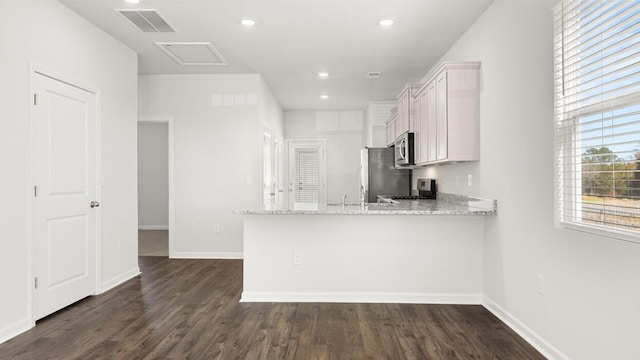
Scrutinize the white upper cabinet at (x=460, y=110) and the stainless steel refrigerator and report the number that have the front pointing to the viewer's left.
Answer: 2

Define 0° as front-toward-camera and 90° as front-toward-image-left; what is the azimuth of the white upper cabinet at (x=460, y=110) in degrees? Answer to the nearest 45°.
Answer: approximately 90°

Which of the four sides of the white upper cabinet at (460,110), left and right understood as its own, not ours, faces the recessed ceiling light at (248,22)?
front

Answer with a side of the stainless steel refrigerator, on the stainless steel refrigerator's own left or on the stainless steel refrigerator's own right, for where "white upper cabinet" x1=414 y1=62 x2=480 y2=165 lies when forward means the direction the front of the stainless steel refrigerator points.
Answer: on the stainless steel refrigerator's own left

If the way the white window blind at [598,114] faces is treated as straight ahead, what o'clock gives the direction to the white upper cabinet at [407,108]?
The white upper cabinet is roughly at 3 o'clock from the white window blind.

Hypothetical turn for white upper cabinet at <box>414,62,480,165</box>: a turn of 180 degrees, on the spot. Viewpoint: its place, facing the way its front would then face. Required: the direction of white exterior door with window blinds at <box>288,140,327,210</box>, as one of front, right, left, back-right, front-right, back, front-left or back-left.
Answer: back-left

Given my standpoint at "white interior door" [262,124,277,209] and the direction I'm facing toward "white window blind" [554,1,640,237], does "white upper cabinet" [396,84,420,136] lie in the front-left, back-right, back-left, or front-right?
front-left

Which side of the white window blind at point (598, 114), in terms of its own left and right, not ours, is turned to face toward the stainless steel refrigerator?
right

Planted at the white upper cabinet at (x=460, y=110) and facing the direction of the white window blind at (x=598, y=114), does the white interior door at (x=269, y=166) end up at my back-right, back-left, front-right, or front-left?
back-right

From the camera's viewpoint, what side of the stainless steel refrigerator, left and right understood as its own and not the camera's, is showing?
left

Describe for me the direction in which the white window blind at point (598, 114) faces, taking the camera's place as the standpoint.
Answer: facing the viewer and to the left of the viewer

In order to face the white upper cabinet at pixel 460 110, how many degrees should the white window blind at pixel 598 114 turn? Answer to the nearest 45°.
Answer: approximately 90° to its right

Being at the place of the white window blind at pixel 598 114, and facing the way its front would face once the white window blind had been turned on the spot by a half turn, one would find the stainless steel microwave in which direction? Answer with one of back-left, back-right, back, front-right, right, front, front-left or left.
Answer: left
